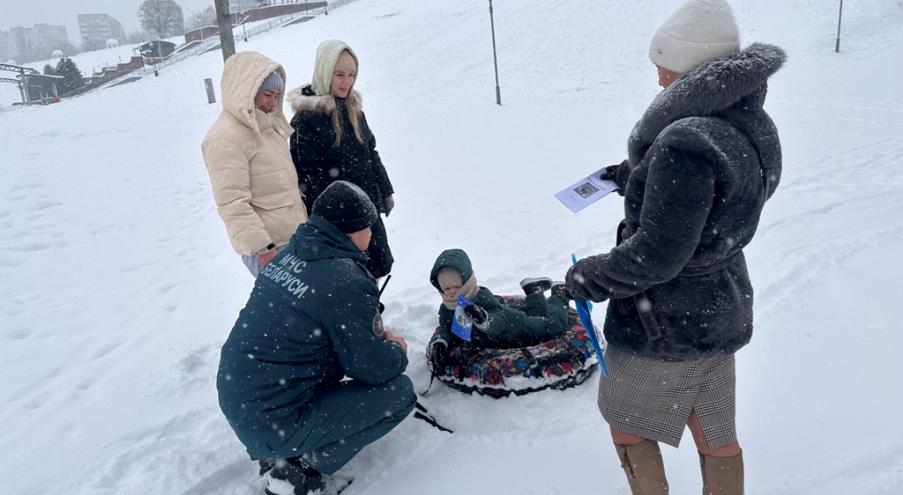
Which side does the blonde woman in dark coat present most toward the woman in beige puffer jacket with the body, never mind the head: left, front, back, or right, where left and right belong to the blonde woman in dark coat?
right

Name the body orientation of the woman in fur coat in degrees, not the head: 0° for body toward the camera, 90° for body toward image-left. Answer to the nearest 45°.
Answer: approximately 135°

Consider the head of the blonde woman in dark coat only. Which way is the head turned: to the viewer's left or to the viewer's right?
to the viewer's right

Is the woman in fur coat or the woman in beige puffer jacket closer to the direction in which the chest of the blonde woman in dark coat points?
the woman in fur coat

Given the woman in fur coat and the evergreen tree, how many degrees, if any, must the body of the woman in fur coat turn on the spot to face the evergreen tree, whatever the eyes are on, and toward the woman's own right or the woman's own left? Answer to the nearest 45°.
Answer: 0° — they already face it
